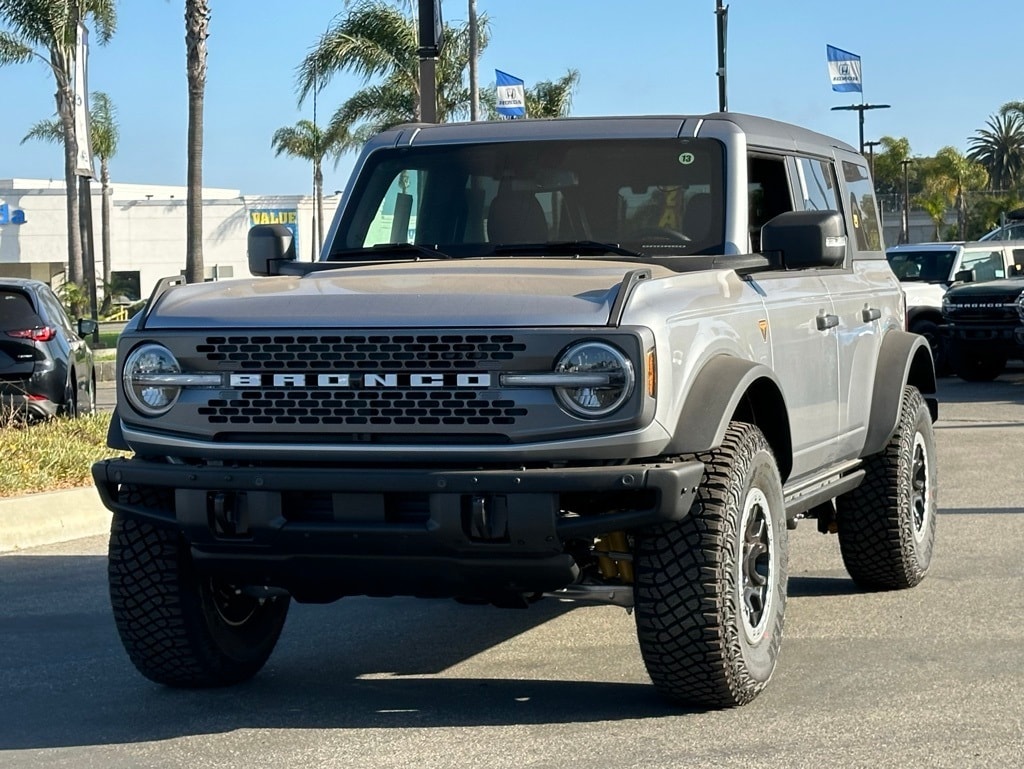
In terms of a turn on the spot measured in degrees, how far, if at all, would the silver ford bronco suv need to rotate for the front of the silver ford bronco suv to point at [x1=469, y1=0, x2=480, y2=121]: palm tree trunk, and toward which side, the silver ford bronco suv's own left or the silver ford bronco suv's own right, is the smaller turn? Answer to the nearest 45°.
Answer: approximately 135° to the silver ford bronco suv's own right

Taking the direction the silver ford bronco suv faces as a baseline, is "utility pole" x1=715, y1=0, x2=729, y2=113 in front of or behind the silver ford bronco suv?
behind

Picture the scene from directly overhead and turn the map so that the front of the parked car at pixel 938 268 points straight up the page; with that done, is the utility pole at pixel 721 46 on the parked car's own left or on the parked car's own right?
on the parked car's own right

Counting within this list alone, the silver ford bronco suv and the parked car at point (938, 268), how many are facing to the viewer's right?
0

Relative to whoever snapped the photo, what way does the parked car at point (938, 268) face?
facing the viewer and to the left of the viewer

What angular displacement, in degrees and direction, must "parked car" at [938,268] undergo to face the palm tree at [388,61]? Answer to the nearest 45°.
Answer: approximately 90° to its right

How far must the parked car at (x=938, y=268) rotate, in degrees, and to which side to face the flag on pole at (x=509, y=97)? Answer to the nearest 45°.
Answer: approximately 90° to its right

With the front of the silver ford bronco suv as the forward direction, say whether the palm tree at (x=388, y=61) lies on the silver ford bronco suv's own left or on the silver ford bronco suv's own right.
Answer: on the silver ford bronco suv's own right

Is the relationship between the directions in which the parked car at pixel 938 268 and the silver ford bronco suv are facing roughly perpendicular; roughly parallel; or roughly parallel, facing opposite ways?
roughly parallel

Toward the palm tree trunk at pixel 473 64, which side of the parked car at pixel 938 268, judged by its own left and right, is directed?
right

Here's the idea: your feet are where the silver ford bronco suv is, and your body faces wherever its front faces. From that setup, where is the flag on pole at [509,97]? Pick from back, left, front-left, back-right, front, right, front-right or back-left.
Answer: back-right
